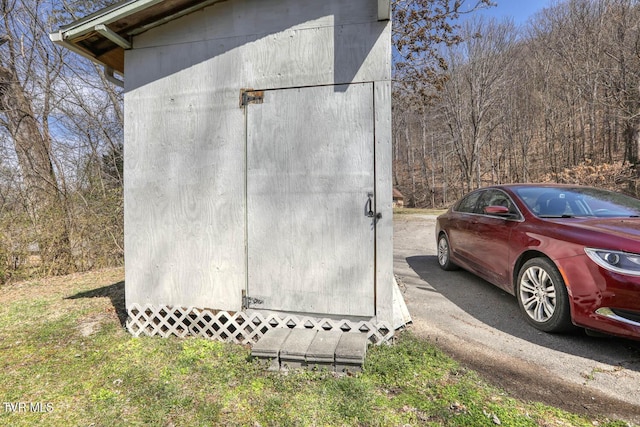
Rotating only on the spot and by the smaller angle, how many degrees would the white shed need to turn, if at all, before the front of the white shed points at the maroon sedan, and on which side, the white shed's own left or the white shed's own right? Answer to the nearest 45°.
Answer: approximately 90° to the white shed's own left

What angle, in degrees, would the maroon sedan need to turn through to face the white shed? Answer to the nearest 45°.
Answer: approximately 90° to its right

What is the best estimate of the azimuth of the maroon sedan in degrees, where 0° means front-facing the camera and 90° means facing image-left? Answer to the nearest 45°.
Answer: approximately 315°

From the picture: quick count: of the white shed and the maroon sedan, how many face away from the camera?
0

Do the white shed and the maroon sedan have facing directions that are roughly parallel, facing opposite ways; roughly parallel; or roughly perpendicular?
roughly parallel

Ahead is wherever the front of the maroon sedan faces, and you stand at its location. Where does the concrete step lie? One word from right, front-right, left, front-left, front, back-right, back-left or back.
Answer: right

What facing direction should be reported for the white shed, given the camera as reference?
facing the viewer

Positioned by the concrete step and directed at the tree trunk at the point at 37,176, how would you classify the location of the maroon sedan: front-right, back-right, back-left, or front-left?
back-right

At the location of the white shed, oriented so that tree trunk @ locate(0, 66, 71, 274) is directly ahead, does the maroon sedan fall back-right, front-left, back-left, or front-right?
back-right
